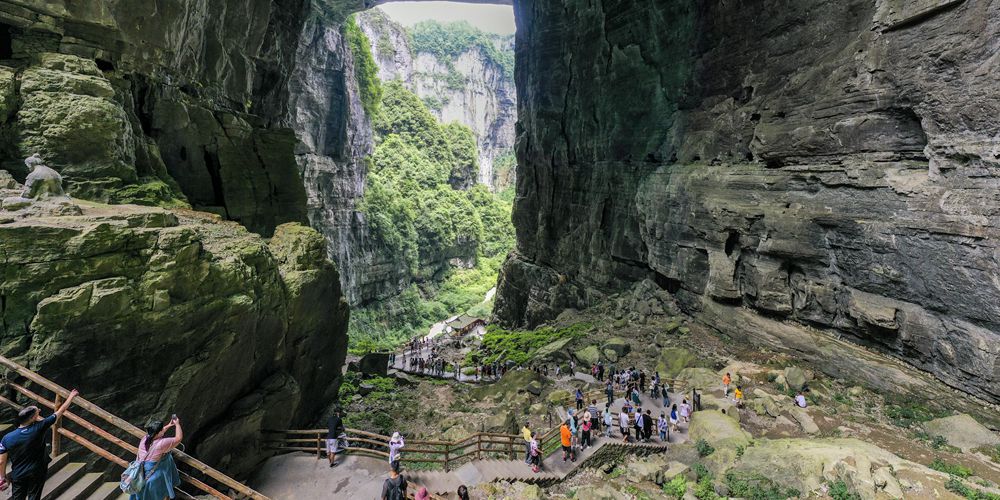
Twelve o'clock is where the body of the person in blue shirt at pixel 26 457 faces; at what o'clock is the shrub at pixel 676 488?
The shrub is roughly at 2 o'clock from the person in blue shirt.

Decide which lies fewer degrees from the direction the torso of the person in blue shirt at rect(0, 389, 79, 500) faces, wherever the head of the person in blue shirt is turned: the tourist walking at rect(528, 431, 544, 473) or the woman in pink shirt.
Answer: the tourist walking

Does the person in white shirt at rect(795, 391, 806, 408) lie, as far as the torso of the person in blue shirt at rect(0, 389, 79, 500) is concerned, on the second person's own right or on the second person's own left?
on the second person's own right

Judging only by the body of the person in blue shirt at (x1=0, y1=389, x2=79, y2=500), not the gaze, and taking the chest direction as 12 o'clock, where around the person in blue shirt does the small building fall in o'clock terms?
The small building is roughly at 12 o'clock from the person in blue shirt.

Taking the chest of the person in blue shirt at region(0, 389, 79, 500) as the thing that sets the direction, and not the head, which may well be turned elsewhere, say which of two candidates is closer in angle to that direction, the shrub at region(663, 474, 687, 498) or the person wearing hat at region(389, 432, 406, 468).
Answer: the person wearing hat

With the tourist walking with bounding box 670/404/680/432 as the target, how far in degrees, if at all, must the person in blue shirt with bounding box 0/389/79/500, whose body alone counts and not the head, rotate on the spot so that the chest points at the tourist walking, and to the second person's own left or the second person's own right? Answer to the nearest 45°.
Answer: approximately 45° to the second person's own right

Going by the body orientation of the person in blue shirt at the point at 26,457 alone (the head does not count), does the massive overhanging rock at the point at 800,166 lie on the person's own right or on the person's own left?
on the person's own right

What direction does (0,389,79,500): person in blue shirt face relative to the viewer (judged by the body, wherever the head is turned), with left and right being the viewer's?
facing away from the viewer and to the right of the viewer

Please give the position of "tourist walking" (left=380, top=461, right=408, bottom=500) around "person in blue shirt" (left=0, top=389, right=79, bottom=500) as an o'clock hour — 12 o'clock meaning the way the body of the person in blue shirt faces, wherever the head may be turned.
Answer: The tourist walking is roughly at 2 o'clock from the person in blue shirt.

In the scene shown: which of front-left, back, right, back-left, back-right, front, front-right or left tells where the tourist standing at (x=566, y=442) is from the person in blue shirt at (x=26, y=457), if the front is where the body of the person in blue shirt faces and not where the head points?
front-right

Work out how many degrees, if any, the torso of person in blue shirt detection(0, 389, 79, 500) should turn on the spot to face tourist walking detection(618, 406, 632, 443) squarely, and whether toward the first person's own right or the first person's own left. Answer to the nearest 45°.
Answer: approximately 45° to the first person's own right

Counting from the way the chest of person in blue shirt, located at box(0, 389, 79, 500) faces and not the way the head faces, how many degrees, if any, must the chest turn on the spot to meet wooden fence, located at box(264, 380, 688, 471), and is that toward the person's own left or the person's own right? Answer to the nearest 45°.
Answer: approximately 45° to the person's own right
